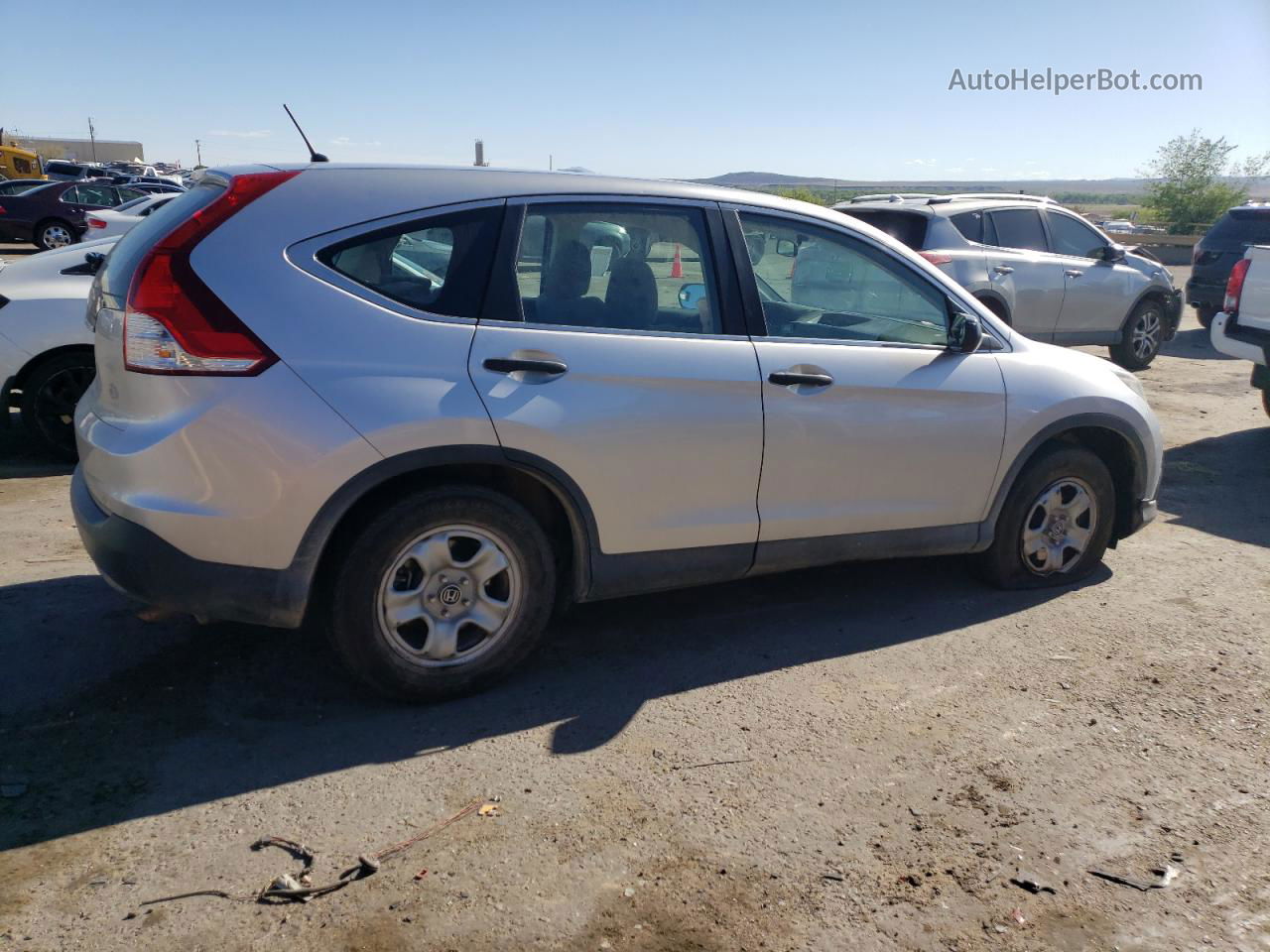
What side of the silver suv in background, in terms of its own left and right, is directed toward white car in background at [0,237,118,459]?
back

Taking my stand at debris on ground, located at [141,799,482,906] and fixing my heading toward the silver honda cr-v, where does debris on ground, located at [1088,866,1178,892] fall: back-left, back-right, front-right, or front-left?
front-right

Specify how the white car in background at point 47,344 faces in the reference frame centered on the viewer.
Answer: facing the viewer and to the left of the viewer

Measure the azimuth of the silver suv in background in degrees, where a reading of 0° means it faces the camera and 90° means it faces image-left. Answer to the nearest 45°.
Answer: approximately 225°

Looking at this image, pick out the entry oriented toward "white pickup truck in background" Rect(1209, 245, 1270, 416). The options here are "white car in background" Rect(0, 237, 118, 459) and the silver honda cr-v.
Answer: the silver honda cr-v

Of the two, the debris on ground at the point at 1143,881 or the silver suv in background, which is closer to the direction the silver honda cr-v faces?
the silver suv in background

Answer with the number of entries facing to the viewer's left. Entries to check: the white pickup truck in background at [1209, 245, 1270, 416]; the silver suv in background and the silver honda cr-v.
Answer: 0

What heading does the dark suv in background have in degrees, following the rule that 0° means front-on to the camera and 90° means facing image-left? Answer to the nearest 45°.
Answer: approximately 225°

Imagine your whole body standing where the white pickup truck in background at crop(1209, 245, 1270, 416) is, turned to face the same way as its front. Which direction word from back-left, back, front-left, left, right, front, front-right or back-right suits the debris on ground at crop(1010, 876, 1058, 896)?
back-right

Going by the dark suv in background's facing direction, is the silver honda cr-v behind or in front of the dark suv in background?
behind

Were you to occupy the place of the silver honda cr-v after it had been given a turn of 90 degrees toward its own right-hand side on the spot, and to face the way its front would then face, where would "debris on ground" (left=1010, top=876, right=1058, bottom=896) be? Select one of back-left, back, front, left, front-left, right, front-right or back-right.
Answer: front

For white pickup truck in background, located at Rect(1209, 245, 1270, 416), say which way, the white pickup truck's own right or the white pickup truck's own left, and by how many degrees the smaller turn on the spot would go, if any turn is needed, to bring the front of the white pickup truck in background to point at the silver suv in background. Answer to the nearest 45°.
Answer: approximately 90° to the white pickup truck's own left

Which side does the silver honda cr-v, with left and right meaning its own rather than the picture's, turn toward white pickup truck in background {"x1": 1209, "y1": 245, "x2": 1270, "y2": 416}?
front

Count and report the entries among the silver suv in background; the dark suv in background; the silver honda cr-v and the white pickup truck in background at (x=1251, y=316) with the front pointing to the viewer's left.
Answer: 0

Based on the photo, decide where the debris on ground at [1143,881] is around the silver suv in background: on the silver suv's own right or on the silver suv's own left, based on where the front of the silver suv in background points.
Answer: on the silver suv's own right

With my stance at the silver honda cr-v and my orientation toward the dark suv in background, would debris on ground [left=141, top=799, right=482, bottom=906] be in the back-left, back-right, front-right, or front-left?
back-right

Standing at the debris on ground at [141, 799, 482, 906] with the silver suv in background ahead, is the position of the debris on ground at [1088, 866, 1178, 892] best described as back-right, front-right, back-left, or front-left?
front-right

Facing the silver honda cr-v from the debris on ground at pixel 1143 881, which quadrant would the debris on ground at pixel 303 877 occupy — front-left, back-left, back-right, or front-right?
front-left

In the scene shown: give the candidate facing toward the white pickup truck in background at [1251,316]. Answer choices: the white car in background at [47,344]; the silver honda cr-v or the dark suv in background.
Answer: the silver honda cr-v

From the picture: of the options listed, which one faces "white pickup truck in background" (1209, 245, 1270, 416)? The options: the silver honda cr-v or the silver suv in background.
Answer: the silver honda cr-v
